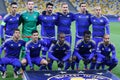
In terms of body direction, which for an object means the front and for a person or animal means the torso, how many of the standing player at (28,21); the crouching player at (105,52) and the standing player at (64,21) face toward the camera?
3

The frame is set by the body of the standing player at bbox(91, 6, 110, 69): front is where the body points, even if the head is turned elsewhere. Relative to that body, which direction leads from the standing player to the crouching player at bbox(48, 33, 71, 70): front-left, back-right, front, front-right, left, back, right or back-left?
front-right

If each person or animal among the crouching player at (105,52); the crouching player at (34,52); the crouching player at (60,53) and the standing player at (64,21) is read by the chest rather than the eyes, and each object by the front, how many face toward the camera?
4

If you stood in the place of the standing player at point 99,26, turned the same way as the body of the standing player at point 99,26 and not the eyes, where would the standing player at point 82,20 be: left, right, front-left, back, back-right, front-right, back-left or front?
right

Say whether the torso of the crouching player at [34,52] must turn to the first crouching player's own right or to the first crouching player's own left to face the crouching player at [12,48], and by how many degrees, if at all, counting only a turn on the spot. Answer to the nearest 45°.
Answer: approximately 90° to the first crouching player's own right

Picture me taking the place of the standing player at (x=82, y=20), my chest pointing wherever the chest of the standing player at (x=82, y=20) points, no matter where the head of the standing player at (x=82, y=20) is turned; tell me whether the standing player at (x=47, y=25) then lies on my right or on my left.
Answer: on my right

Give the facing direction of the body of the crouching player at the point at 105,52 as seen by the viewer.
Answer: toward the camera

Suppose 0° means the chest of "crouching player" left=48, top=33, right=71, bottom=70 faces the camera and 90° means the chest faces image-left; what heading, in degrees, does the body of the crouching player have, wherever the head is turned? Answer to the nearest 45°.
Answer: approximately 0°

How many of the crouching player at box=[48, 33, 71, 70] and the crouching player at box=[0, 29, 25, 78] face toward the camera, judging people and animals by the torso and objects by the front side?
2

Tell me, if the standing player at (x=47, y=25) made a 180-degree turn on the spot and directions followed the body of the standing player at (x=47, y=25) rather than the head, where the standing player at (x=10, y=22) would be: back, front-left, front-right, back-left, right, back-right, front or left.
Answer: left

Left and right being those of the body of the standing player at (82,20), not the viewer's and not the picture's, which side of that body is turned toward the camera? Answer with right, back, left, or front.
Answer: front

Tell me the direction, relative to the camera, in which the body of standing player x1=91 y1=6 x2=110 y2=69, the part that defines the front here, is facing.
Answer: toward the camera

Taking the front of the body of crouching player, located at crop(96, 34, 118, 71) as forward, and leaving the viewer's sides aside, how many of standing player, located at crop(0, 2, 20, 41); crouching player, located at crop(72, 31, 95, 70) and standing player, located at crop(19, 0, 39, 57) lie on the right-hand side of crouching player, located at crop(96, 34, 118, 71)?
3
